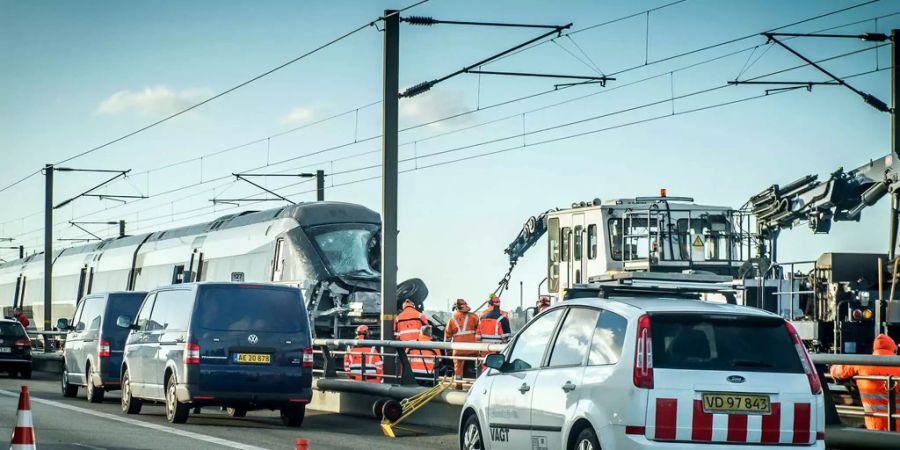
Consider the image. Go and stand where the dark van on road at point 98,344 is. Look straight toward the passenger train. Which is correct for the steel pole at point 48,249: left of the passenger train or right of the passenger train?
left

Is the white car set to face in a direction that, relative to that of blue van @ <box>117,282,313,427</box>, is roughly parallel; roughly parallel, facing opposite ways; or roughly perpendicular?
roughly parallel

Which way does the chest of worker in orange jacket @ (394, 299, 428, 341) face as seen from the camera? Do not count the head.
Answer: away from the camera

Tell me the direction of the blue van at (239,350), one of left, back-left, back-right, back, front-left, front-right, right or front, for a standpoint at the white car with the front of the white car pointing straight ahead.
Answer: front

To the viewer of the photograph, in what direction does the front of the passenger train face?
facing the viewer and to the right of the viewer
